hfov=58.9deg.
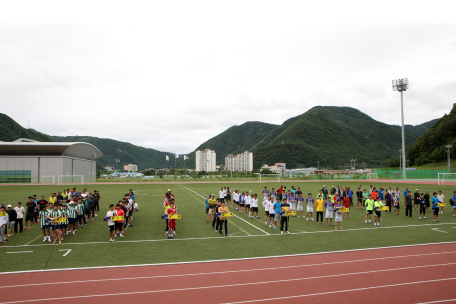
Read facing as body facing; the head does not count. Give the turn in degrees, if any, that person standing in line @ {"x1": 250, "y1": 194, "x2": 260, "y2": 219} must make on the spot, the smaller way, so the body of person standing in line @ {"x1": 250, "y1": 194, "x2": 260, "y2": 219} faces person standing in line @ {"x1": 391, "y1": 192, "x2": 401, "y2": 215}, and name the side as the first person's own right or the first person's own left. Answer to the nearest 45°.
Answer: approximately 90° to the first person's own left

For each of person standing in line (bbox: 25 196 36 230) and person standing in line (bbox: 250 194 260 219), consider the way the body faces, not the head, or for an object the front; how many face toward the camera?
2

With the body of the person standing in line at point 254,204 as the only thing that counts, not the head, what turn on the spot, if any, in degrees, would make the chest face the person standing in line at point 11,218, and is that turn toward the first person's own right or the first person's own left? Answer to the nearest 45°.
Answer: approximately 45° to the first person's own right

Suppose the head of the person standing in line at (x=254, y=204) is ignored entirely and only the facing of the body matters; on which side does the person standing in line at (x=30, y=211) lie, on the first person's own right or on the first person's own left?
on the first person's own right

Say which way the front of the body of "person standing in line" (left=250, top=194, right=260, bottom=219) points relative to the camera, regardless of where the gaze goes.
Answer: toward the camera

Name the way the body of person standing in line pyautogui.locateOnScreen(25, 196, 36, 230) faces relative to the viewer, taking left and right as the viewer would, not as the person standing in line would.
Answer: facing the viewer

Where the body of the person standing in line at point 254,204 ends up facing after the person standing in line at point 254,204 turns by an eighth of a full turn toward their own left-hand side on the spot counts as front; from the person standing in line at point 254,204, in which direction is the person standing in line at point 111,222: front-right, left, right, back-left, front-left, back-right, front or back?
right
